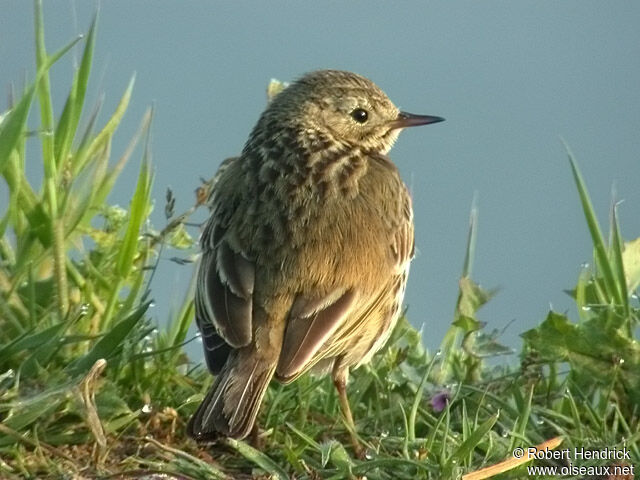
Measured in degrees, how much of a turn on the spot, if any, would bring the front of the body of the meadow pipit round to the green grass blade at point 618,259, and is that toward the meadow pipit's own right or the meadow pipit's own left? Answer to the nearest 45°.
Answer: approximately 45° to the meadow pipit's own right

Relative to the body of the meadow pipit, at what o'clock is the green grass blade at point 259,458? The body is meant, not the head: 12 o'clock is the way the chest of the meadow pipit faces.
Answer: The green grass blade is roughly at 5 o'clock from the meadow pipit.

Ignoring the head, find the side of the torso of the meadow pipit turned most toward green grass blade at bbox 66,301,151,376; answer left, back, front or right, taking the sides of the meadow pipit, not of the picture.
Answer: left

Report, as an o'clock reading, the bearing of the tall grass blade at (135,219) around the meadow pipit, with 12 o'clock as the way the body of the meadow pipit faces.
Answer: The tall grass blade is roughly at 8 o'clock from the meadow pipit.

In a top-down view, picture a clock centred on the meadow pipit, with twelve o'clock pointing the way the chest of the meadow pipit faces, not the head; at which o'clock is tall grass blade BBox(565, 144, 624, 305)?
The tall grass blade is roughly at 1 o'clock from the meadow pipit.

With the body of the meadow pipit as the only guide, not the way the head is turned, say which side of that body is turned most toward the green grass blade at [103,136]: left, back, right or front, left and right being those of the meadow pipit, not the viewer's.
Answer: left

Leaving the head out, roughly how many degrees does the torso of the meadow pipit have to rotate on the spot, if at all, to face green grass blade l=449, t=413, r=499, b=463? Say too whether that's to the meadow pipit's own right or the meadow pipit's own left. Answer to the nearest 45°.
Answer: approximately 90° to the meadow pipit's own right

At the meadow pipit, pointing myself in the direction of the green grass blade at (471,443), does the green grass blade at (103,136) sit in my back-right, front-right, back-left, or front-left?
back-right

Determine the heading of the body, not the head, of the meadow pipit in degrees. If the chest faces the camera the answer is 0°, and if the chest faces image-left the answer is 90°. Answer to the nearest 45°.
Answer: approximately 225°
